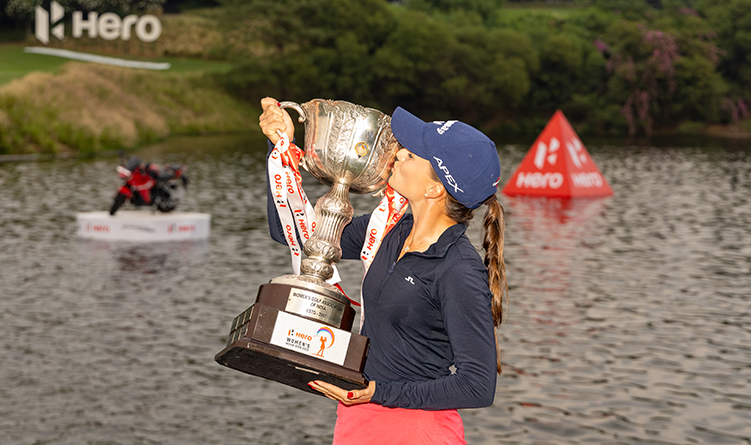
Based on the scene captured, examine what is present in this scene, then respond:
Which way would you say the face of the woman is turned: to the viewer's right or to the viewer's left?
to the viewer's left

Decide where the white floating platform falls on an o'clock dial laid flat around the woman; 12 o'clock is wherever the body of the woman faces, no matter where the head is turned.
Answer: The white floating platform is roughly at 4 o'clock from the woman.

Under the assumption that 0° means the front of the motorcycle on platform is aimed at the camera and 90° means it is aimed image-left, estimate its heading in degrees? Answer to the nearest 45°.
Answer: approximately 45°

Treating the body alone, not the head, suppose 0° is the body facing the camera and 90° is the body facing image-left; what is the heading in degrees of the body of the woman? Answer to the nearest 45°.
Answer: approximately 45°

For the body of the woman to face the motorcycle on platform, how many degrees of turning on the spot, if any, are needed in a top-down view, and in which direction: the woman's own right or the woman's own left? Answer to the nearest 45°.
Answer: approximately 135° to the woman's own right

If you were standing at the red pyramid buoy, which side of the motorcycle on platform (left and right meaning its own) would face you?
back
